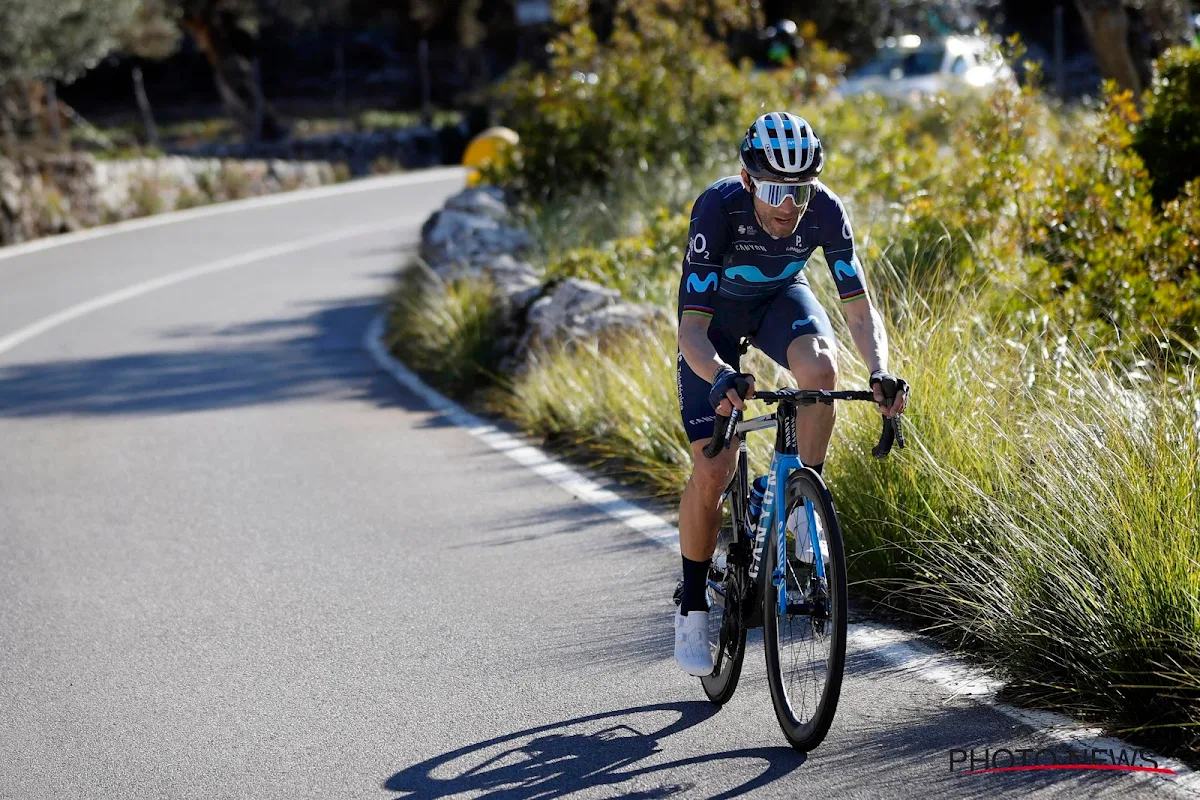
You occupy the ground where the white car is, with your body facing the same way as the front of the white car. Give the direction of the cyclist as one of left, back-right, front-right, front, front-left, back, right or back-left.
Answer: front-left

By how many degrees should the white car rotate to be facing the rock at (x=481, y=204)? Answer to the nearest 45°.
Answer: approximately 45° to its left

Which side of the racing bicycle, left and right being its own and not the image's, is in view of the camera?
front

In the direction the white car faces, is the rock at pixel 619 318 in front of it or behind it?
in front

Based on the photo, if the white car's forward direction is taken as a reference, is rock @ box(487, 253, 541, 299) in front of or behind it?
in front

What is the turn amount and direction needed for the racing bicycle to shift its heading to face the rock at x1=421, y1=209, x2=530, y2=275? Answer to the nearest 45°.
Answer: approximately 180°

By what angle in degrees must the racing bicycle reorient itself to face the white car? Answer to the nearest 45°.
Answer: approximately 180°

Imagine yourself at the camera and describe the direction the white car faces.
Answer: facing the viewer and to the left of the viewer

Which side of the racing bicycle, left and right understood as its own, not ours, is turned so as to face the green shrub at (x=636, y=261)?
back

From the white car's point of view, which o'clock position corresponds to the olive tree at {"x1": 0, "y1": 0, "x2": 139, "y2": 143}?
The olive tree is roughly at 1 o'clock from the white car.

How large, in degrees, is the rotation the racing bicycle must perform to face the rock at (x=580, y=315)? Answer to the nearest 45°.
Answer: approximately 180°

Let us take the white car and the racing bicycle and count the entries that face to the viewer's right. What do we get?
0

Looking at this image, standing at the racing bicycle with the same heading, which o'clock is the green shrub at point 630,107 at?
The green shrub is roughly at 6 o'clock from the racing bicycle.

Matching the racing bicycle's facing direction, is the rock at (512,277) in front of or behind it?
behind
